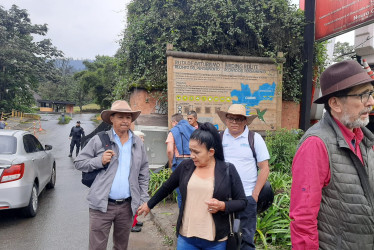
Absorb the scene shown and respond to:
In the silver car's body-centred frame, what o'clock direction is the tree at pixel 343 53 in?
The tree is roughly at 1 o'clock from the silver car.

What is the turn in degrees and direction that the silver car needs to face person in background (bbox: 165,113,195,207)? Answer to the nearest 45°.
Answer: approximately 90° to its right

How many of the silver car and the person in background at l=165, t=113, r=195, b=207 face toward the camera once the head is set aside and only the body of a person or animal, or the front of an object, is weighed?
0

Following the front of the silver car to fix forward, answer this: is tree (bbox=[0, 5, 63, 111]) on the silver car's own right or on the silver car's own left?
on the silver car's own left

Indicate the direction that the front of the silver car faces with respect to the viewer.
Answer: facing away from the viewer and to the right of the viewer

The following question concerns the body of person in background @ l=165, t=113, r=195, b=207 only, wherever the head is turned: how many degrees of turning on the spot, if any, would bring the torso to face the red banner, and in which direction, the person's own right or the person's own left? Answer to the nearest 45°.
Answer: approximately 90° to the person's own right

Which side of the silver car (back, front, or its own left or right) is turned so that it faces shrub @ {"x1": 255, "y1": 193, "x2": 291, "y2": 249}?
right

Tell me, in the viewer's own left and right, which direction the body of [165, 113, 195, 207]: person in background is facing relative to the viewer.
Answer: facing away from the viewer and to the left of the viewer
